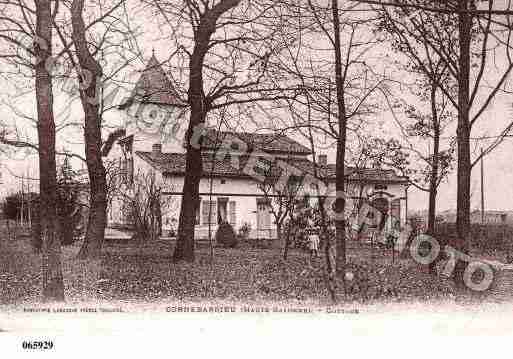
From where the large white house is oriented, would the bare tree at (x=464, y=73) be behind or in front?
in front

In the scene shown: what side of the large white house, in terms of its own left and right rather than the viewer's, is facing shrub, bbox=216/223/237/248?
front

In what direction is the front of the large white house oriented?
toward the camera
